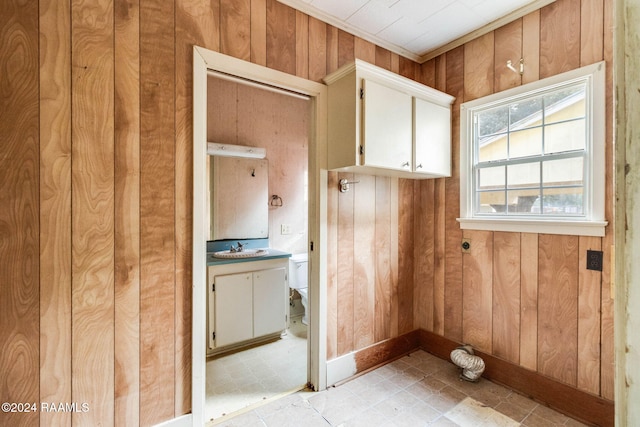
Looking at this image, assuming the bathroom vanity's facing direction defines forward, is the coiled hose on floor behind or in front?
in front

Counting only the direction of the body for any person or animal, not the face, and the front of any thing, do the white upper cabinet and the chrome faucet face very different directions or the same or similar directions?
same or similar directions

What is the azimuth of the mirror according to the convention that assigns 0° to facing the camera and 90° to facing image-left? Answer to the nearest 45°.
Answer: approximately 315°

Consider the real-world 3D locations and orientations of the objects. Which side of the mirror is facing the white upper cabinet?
front

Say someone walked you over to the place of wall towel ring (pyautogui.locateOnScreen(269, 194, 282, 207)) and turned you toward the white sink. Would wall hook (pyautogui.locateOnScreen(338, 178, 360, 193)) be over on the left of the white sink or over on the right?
left

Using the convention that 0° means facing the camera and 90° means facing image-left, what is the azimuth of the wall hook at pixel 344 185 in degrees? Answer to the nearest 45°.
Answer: approximately 315°

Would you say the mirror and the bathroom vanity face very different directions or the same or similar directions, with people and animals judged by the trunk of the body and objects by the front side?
same or similar directions

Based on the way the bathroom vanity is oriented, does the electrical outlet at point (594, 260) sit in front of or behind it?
in front

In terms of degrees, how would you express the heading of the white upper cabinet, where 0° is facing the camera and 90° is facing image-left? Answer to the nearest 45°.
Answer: approximately 315°

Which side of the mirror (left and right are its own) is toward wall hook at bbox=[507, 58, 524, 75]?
front
